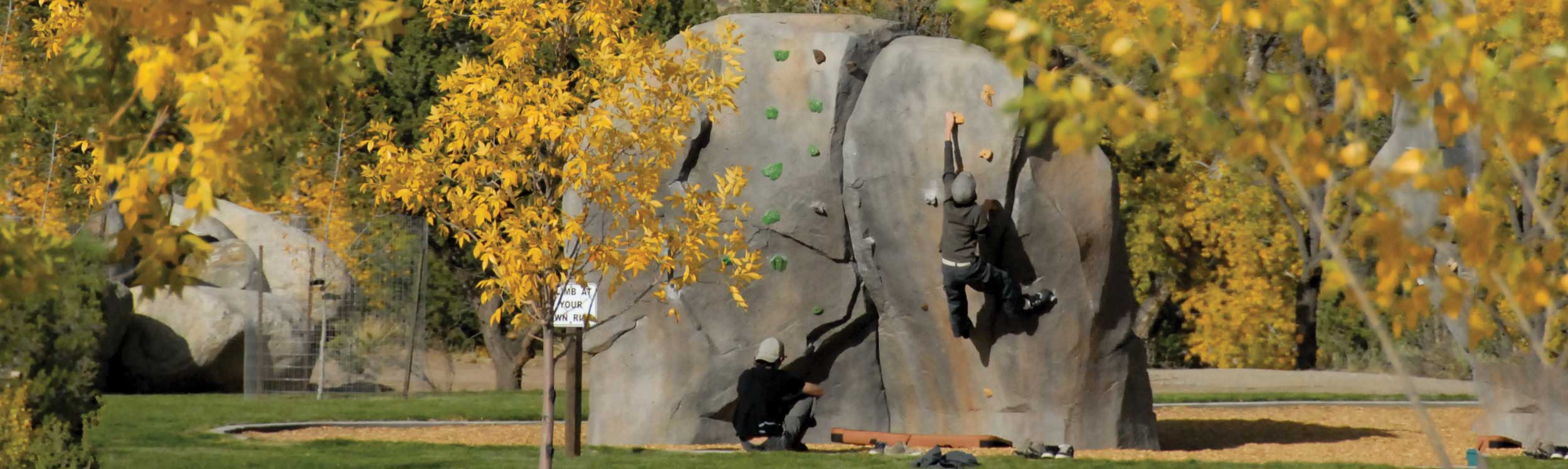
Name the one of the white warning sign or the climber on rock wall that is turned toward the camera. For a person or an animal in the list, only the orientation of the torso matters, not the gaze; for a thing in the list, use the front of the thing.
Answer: the white warning sign

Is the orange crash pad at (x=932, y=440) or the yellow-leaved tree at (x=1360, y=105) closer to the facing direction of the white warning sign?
the yellow-leaved tree

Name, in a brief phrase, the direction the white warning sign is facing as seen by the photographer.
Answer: facing the viewer

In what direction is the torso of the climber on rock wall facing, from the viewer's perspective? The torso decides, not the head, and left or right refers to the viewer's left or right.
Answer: facing away from the viewer

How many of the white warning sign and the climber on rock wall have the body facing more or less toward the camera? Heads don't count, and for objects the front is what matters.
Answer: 1

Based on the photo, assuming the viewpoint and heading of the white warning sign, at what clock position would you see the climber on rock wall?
The climber on rock wall is roughly at 8 o'clock from the white warning sign.

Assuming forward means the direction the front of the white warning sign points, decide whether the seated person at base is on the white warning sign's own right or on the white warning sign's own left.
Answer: on the white warning sign's own left

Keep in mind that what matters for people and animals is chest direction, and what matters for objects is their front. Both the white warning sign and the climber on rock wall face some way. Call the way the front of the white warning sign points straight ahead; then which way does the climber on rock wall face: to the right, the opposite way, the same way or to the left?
the opposite way

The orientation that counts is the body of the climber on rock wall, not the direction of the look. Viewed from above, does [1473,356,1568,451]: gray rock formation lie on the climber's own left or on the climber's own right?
on the climber's own right

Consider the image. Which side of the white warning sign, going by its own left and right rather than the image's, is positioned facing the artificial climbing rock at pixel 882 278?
left
